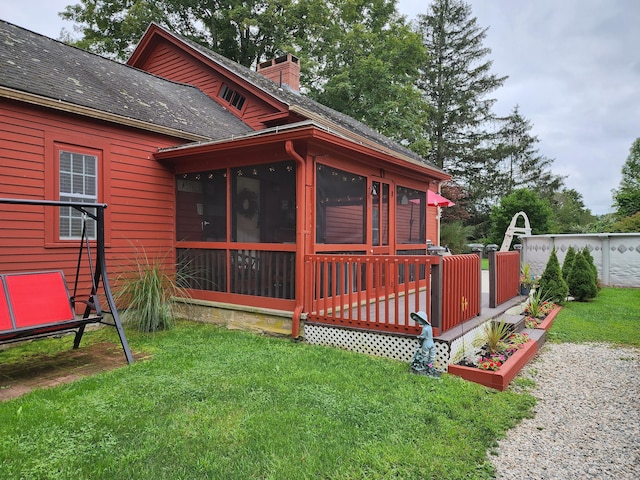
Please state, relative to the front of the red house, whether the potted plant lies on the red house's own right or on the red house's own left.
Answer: on the red house's own left

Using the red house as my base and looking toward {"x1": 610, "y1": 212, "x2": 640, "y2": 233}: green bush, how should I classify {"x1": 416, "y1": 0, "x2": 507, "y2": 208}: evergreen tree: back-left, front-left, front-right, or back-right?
front-left

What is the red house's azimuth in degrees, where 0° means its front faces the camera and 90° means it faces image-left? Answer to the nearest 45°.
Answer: approximately 315°

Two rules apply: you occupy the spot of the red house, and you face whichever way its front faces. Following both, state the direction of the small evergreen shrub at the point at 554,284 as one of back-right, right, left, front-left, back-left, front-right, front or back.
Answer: front-left

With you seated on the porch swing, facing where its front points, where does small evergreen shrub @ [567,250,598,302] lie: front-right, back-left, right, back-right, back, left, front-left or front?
front-left

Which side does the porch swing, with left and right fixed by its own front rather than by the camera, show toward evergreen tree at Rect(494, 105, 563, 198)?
left

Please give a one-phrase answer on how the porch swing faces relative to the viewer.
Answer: facing the viewer and to the right of the viewer

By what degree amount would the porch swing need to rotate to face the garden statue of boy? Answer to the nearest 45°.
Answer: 0° — it already faces it

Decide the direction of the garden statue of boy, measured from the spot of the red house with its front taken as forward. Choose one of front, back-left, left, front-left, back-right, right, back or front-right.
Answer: front

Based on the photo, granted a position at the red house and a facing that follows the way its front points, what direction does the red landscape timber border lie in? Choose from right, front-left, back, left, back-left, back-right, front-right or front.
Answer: front

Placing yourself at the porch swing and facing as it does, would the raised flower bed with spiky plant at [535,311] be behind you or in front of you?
in front
